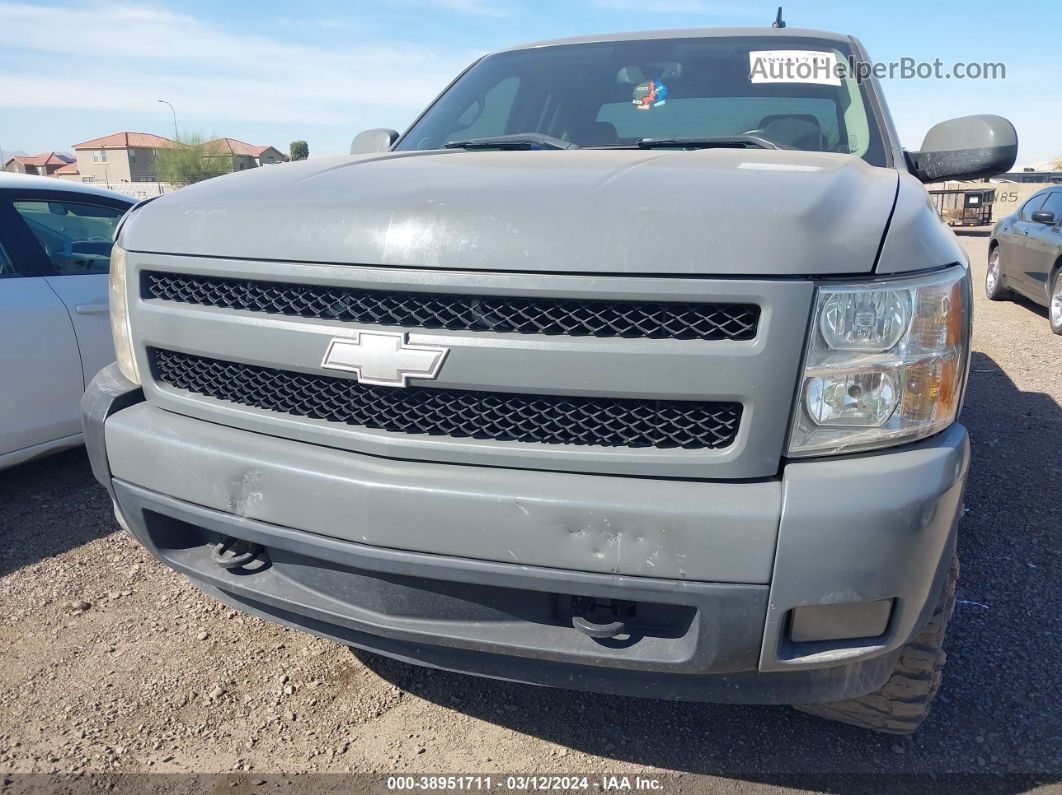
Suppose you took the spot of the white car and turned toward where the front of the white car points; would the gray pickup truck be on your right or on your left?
on your right

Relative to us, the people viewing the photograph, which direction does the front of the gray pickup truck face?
facing the viewer and to the left of the viewer

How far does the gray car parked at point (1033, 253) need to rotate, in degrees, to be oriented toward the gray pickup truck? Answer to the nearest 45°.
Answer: approximately 45° to its right

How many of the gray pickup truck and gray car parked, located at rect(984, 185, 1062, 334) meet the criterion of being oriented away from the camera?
0

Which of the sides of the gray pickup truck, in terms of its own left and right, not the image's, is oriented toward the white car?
right
